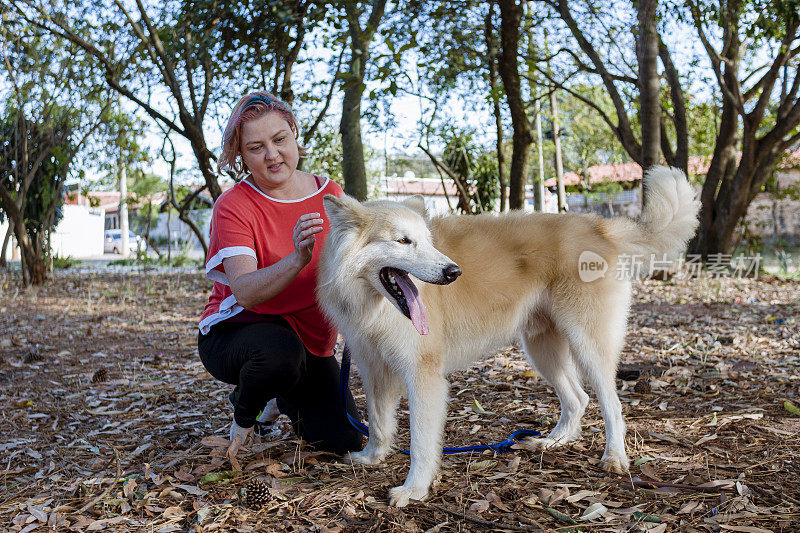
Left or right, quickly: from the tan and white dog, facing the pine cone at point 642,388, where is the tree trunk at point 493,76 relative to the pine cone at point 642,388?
left

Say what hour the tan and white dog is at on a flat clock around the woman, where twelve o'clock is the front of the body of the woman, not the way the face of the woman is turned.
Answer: The tan and white dog is roughly at 11 o'clock from the woman.

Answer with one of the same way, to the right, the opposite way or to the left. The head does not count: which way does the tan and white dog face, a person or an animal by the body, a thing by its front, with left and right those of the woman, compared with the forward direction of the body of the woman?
to the right

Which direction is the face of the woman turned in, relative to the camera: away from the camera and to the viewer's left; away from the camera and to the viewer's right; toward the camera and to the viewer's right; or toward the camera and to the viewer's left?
toward the camera and to the viewer's right

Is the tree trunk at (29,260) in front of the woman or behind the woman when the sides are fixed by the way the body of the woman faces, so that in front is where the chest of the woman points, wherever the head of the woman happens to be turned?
behind

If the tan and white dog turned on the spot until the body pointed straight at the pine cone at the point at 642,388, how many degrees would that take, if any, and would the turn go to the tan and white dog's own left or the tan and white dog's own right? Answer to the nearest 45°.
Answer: approximately 180°

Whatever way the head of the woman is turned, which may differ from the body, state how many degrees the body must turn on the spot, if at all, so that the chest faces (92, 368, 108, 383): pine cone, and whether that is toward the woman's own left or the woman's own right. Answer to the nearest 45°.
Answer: approximately 180°

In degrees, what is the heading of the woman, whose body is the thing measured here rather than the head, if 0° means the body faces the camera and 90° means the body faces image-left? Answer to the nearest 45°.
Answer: approximately 315°

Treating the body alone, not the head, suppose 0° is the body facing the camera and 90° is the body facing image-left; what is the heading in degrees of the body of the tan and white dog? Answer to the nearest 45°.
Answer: approximately 45°
